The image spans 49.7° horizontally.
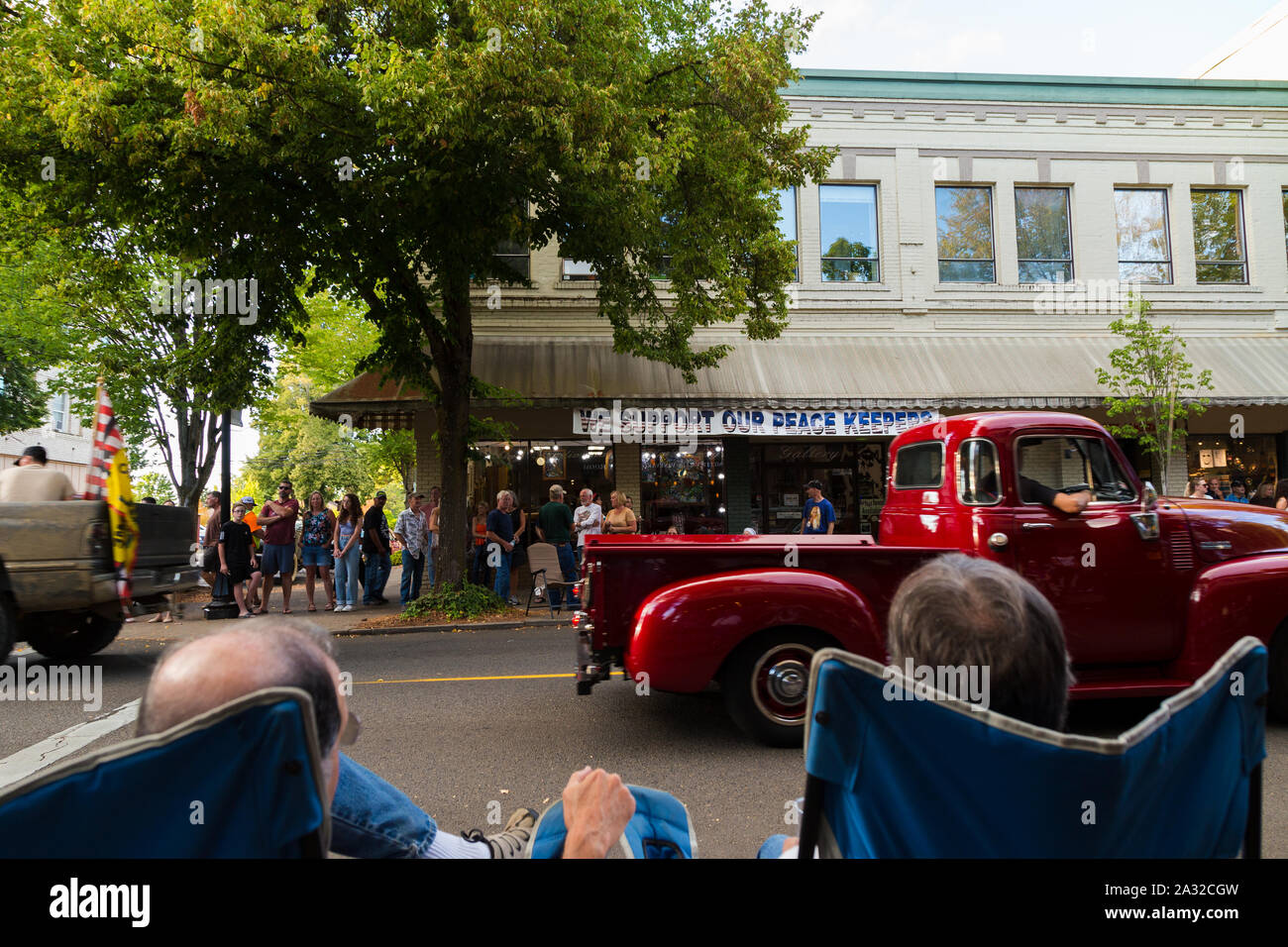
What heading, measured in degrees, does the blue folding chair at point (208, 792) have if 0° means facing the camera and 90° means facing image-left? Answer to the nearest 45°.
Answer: approximately 225°

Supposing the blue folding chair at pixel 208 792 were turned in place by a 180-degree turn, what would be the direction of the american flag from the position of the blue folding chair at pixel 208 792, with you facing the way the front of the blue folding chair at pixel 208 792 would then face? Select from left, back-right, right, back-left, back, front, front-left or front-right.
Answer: back-right

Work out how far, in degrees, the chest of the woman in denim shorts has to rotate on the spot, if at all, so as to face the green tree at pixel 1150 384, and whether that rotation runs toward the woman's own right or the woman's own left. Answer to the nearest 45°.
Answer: approximately 90° to the woman's own left

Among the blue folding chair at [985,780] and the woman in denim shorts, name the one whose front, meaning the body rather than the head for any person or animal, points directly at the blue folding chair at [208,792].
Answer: the woman in denim shorts

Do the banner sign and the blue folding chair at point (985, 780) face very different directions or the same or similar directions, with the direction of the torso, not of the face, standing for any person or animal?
very different directions

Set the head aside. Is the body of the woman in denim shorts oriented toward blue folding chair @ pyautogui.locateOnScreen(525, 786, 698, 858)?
yes

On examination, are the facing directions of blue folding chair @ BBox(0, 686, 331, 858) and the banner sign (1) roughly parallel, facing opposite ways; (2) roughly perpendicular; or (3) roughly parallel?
roughly parallel, facing opposite ways

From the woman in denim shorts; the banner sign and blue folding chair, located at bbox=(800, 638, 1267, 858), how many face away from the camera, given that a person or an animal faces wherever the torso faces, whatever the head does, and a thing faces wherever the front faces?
1

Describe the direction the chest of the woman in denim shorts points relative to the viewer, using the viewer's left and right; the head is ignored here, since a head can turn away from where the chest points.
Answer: facing the viewer

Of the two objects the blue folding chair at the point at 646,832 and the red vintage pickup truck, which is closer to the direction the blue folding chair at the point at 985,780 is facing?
the red vintage pickup truck

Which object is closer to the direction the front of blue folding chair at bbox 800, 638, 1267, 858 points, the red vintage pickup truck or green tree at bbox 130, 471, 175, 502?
the red vintage pickup truck

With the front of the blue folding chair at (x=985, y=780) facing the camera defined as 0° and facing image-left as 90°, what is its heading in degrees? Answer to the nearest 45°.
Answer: approximately 180°

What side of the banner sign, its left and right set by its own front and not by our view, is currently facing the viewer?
front
